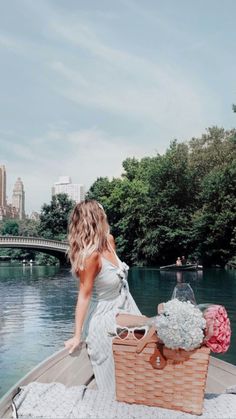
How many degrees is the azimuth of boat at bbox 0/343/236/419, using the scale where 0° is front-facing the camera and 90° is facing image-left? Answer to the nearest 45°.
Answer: approximately 180°
